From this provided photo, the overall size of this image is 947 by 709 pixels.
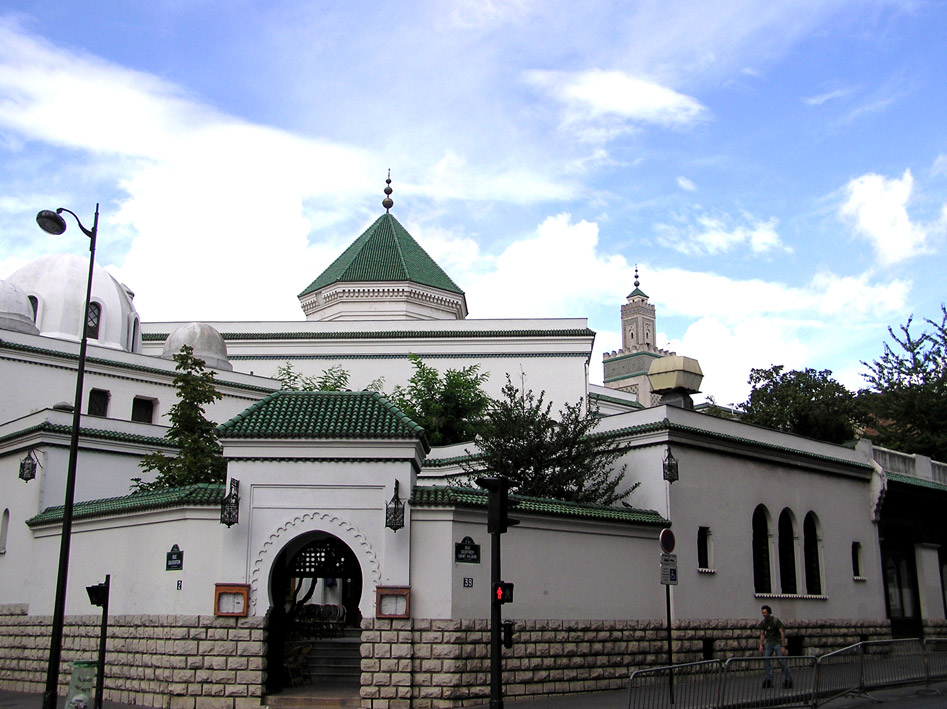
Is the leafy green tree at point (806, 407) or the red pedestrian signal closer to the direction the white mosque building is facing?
the red pedestrian signal

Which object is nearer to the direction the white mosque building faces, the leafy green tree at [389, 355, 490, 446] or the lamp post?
the lamp post

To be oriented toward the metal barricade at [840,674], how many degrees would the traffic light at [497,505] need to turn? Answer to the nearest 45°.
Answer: approximately 45° to its left

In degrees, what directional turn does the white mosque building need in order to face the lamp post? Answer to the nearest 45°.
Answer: approximately 45° to its right

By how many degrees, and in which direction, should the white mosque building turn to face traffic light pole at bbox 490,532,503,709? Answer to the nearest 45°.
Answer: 0° — it already faces it
